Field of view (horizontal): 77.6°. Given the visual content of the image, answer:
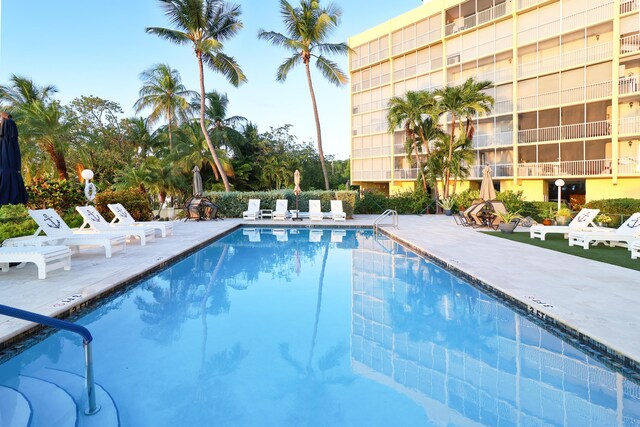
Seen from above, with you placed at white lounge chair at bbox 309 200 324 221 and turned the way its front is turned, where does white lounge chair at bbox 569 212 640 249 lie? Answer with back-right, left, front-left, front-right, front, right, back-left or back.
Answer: front-left

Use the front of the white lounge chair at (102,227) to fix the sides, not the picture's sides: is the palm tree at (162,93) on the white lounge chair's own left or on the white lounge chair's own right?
on the white lounge chair's own left

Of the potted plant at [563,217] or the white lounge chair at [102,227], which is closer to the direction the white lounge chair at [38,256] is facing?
the potted plant

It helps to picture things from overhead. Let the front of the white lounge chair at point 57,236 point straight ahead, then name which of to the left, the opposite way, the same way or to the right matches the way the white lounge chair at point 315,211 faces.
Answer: to the right

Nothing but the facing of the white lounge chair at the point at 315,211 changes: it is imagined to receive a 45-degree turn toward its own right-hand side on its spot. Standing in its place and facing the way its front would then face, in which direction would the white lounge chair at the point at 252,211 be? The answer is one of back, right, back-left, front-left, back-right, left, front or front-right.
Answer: front-right

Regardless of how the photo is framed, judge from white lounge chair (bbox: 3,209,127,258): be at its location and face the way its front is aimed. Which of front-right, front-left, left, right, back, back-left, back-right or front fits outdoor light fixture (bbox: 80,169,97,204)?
back-left

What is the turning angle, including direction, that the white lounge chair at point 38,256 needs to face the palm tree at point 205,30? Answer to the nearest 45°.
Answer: approximately 90° to its left

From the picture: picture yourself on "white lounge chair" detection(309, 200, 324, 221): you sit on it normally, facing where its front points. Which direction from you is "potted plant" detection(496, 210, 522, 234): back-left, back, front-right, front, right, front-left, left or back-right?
front-left

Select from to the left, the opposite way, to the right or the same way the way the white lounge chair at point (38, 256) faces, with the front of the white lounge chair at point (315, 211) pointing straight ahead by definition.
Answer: to the left

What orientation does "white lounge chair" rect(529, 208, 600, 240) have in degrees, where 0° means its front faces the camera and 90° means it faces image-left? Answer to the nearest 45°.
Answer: approximately 45°

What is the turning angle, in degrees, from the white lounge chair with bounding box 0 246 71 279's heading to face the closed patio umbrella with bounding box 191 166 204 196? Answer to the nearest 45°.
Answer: approximately 90° to its left

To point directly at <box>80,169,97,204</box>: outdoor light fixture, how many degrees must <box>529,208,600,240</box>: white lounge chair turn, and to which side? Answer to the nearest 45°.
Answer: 0° — it already faces it

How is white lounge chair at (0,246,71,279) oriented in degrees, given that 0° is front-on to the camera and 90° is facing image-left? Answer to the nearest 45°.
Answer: approximately 315°

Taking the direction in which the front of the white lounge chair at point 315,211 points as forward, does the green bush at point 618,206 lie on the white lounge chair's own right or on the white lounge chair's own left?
on the white lounge chair's own left

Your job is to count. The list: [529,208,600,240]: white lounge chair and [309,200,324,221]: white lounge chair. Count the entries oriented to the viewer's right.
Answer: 0

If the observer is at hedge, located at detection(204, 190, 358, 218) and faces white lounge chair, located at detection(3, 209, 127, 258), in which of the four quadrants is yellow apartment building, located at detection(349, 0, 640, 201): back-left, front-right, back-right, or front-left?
back-left
